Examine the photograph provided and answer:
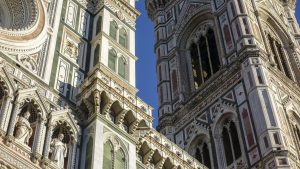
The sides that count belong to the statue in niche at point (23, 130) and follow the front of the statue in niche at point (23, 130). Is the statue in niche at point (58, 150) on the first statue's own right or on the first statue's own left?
on the first statue's own left

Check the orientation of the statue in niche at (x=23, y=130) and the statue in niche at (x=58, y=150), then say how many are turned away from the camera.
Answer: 0

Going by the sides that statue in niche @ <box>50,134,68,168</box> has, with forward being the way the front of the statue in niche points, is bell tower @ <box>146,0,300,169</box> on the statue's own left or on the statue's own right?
on the statue's own left

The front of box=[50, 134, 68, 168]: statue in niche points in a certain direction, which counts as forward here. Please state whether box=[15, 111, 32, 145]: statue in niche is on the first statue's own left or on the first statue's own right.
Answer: on the first statue's own right
